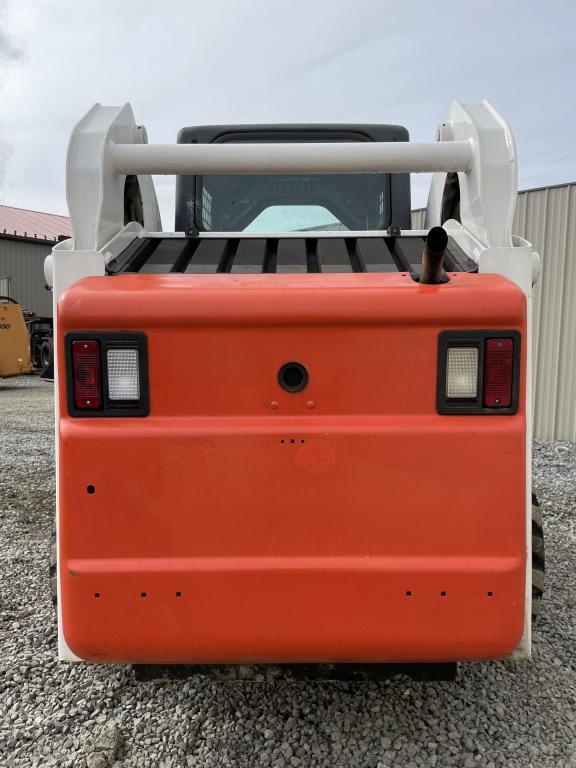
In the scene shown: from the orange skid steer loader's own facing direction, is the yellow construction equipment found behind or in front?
in front

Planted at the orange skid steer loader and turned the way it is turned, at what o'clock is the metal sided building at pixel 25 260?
The metal sided building is roughly at 11 o'clock from the orange skid steer loader.

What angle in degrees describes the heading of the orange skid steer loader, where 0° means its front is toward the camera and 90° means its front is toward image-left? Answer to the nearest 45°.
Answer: approximately 180°
